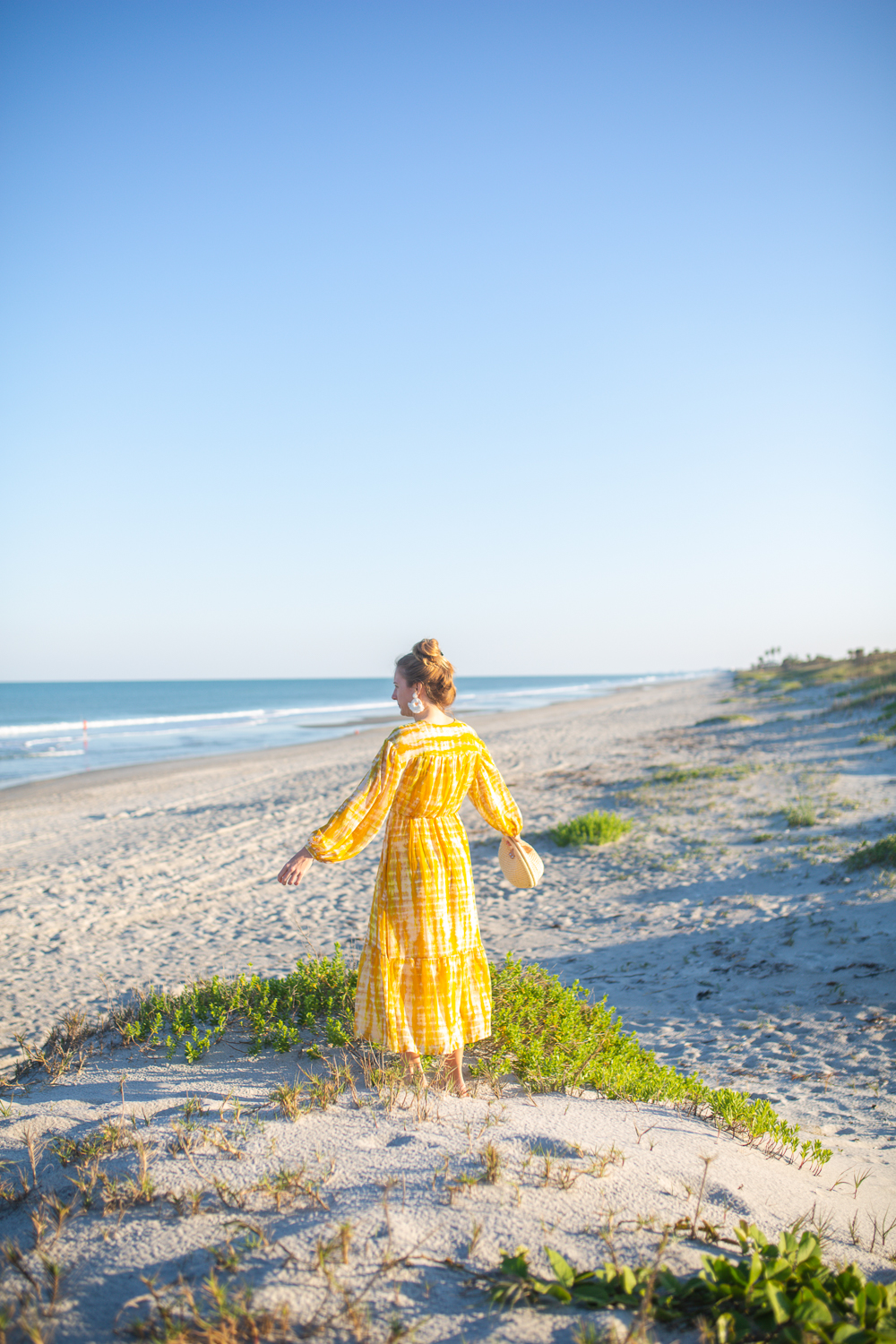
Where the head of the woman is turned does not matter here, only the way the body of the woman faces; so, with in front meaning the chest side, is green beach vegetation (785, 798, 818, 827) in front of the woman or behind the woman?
in front

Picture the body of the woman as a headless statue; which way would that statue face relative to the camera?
away from the camera

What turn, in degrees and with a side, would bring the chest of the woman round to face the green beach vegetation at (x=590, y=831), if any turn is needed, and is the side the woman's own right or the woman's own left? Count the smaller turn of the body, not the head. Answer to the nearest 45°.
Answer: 0° — they already face it

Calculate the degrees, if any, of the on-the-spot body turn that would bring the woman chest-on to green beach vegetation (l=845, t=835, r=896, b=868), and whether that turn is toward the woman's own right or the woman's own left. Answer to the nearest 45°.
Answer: approximately 45° to the woman's own right

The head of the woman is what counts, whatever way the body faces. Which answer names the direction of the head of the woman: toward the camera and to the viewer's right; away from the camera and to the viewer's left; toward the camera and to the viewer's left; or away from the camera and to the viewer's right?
away from the camera and to the viewer's left

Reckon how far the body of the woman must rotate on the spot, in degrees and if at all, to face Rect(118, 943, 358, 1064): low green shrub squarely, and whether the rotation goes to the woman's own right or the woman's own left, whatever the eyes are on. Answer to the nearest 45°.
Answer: approximately 45° to the woman's own left
